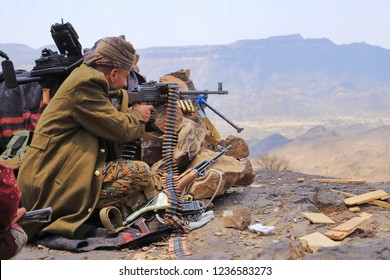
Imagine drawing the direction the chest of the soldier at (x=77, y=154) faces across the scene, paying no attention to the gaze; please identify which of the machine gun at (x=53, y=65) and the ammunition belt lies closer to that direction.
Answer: the ammunition belt

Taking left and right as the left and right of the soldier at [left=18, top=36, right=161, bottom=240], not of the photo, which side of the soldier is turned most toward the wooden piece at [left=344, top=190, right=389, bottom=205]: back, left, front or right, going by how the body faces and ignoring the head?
front

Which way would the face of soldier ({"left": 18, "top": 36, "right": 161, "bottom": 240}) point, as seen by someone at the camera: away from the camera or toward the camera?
away from the camera

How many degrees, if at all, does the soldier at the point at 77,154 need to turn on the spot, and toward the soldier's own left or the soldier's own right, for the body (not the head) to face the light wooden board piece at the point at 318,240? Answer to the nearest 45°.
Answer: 0° — they already face it

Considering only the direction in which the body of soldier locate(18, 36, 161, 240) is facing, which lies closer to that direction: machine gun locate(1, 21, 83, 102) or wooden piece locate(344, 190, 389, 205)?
the wooden piece

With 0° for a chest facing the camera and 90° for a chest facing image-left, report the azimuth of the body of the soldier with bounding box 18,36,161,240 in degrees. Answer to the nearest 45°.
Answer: approximately 270°

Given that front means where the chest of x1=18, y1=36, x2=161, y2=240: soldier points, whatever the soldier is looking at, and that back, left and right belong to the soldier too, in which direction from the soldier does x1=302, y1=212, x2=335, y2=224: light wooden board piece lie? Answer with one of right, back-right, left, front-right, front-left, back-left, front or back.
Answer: front

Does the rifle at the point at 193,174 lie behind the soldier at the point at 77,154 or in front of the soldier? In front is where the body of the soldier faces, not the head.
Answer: in front
